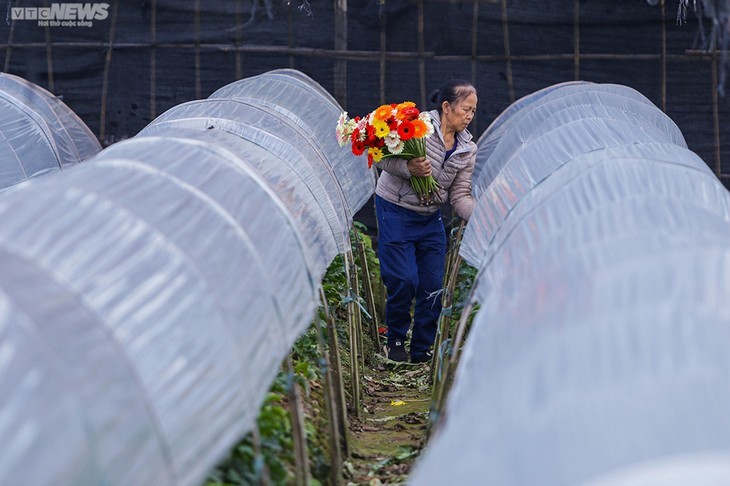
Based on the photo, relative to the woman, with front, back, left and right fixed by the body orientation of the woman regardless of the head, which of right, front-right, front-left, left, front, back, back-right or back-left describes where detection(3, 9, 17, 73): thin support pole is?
back

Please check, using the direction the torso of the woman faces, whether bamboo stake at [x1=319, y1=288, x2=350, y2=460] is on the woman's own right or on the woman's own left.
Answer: on the woman's own right

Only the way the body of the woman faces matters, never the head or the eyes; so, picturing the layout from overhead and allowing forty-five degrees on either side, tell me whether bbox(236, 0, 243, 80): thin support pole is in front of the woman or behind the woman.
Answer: behind

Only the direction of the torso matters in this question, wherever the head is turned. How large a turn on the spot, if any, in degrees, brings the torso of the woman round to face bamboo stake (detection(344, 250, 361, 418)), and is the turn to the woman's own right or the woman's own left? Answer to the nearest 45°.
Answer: approximately 45° to the woman's own right

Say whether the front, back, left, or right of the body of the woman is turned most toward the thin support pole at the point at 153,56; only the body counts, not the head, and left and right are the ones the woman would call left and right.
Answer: back

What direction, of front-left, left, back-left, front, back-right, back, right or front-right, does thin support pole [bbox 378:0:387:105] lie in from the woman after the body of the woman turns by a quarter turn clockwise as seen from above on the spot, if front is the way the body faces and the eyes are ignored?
back-right
